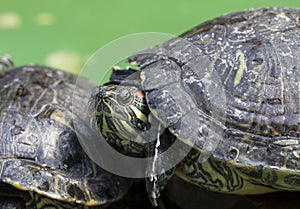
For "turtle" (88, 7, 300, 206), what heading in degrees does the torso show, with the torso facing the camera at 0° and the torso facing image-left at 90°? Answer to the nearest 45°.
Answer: approximately 45°

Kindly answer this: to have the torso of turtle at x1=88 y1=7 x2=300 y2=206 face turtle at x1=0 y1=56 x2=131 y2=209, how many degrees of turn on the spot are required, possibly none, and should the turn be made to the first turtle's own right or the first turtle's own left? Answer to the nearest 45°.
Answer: approximately 45° to the first turtle's own right
